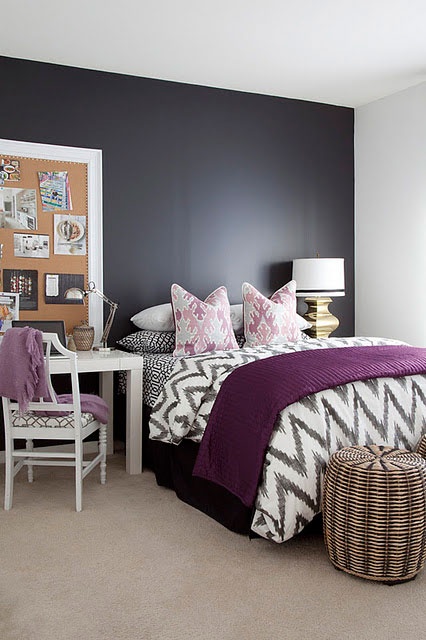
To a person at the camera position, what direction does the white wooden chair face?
facing away from the viewer

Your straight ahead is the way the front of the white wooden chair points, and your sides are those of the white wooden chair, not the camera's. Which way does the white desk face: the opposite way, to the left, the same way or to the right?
the opposite way

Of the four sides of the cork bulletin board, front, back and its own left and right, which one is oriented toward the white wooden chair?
front

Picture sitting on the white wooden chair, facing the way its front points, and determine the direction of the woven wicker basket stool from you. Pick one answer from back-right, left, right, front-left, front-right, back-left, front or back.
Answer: back-right

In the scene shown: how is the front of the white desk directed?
toward the camera

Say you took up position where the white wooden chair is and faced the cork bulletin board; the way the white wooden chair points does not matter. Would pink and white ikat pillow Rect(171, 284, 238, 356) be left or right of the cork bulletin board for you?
right

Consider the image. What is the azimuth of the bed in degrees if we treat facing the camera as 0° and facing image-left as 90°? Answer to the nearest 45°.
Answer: approximately 315°

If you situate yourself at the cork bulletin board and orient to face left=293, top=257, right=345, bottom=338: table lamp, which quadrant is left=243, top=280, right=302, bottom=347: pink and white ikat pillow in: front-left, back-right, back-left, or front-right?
front-right

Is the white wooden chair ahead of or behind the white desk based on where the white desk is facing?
ahead

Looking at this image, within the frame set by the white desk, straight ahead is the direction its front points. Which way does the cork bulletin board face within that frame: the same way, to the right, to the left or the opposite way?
the same way

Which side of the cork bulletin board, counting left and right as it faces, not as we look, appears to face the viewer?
front

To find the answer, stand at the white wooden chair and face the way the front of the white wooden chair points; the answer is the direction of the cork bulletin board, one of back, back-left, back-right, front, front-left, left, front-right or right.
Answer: front

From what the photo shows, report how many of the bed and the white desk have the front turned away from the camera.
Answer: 0

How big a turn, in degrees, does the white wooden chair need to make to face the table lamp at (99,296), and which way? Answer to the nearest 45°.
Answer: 0° — it already faces it

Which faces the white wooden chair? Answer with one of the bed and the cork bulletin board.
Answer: the cork bulletin board

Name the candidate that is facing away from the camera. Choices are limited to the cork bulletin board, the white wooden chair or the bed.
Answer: the white wooden chair
